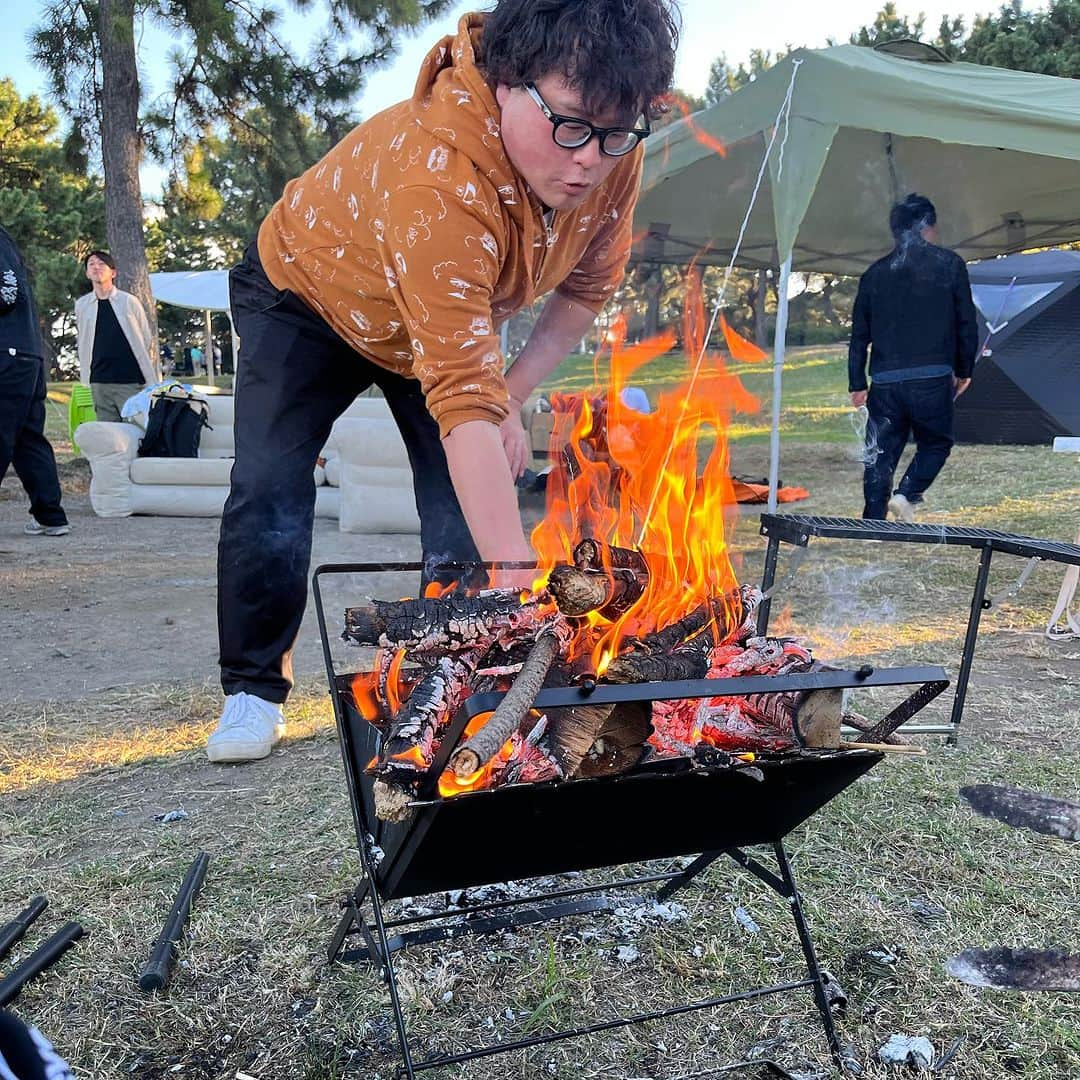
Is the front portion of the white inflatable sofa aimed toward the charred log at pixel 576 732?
yes

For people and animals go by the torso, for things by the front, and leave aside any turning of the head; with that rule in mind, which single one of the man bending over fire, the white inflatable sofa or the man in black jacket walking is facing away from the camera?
the man in black jacket walking

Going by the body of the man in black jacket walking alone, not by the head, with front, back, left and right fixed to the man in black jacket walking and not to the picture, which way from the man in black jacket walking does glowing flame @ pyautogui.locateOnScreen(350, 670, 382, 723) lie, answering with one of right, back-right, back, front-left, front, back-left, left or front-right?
back

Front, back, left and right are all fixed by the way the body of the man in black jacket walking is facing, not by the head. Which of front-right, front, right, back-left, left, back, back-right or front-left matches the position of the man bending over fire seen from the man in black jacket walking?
back

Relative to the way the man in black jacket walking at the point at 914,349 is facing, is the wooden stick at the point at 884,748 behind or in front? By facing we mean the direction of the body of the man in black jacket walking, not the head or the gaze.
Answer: behind

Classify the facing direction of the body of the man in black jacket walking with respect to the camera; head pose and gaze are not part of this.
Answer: away from the camera

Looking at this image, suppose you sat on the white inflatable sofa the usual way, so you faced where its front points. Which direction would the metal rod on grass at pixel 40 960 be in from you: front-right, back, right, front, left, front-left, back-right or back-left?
front

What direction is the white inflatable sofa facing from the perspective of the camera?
toward the camera

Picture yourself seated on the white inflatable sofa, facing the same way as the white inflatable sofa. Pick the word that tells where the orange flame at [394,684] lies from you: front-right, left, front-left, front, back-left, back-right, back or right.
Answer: front

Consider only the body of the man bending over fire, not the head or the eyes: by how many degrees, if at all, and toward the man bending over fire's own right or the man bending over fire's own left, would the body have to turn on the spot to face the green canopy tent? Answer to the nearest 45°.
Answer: approximately 90° to the man bending over fire's own left

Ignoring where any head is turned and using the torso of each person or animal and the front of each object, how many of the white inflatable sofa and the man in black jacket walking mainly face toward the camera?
1

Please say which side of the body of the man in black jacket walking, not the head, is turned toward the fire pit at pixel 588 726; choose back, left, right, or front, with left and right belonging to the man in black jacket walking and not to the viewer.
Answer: back

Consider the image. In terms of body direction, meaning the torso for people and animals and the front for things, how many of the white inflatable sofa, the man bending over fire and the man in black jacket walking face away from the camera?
1

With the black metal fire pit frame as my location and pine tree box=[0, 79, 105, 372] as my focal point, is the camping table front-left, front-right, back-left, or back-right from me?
front-right

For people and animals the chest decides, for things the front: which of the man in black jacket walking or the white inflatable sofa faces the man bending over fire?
the white inflatable sofa
